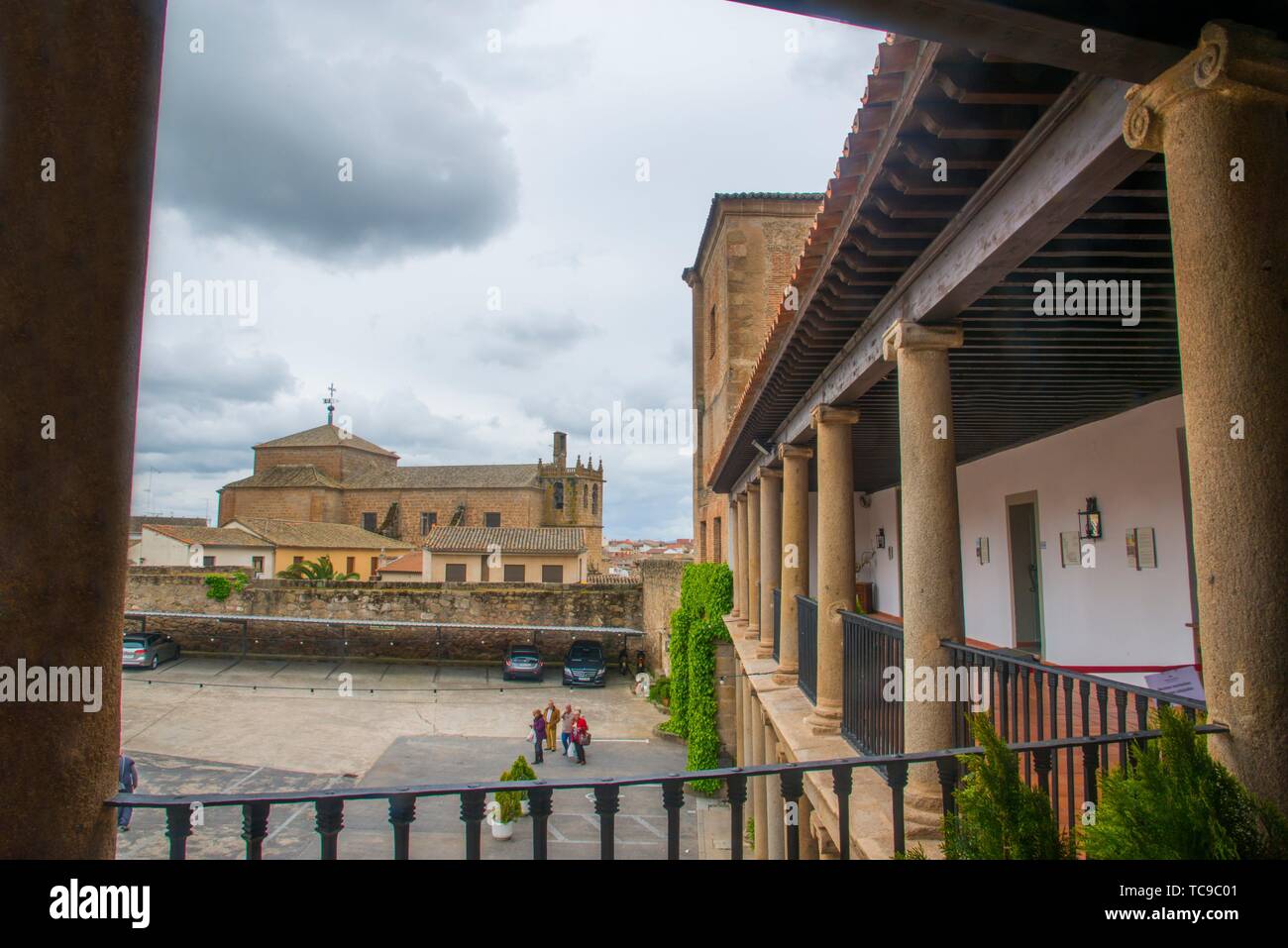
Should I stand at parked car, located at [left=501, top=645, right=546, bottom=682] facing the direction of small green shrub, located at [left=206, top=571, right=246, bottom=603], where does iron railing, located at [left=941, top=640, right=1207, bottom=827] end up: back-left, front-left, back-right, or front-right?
back-left

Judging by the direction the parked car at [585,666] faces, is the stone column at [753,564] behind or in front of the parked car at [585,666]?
in front

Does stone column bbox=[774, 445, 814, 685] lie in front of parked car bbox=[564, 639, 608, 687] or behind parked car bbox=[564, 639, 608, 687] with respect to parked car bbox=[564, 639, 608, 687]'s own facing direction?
in front

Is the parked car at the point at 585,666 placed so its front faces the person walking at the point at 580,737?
yes

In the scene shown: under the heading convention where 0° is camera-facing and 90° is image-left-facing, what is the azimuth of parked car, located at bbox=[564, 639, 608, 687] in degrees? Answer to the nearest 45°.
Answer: approximately 0°
